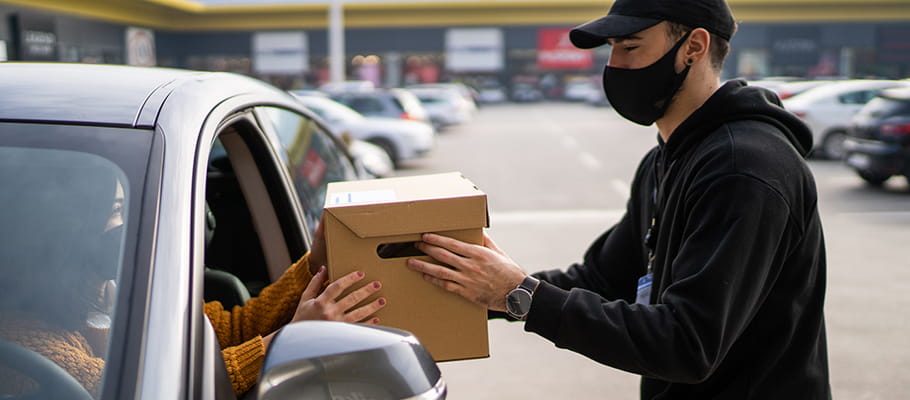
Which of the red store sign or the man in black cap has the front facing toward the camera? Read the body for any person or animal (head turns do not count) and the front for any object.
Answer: the red store sign

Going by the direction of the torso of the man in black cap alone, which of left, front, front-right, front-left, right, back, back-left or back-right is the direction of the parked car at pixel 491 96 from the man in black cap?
right

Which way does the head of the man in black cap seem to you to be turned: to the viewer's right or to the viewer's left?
to the viewer's left

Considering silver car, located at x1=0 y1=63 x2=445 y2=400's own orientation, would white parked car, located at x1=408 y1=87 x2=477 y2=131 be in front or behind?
behind

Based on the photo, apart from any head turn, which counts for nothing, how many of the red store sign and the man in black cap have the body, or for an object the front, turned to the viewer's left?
1

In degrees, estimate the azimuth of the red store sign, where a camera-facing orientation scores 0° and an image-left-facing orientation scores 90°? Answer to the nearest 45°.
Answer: approximately 0°

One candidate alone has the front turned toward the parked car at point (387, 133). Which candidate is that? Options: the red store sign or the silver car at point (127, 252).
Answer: the red store sign

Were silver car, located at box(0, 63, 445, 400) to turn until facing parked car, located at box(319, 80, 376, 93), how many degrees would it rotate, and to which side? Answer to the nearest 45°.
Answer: approximately 135° to its right

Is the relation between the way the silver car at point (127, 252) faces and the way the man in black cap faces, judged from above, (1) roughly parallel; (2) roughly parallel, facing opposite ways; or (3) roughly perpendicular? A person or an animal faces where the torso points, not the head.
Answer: roughly perpendicular

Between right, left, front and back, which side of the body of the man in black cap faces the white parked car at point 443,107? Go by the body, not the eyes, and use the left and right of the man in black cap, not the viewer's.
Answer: right

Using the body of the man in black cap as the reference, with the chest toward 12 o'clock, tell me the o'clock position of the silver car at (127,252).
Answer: The silver car is roughly at 11 o'clock from the man in black cap.

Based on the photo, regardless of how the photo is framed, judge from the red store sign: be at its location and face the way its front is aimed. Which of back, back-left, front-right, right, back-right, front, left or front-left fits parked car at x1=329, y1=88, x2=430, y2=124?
front

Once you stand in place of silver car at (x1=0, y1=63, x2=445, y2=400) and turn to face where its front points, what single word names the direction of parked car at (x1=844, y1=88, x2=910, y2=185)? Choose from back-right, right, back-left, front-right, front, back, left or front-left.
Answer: back

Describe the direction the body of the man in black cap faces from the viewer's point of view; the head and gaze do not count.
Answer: to the viewer's left
